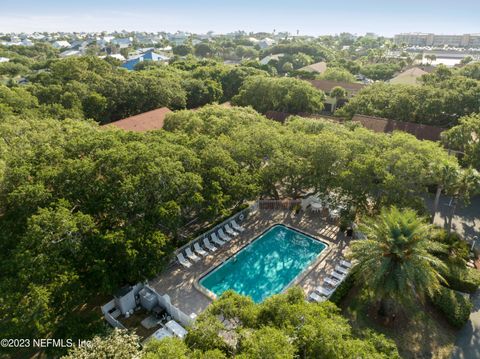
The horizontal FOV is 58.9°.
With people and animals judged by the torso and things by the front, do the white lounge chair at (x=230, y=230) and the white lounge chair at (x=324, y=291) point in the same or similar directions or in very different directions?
very different directions

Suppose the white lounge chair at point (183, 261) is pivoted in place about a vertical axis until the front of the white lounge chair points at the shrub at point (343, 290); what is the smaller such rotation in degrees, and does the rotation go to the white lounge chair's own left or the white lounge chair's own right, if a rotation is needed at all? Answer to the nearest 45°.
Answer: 0° — it already faces it

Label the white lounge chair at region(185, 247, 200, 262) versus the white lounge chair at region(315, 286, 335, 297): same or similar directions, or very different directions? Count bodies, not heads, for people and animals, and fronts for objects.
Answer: very different directions

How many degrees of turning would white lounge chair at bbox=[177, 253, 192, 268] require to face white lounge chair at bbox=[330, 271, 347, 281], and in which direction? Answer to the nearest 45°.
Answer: approximately 45° to its left

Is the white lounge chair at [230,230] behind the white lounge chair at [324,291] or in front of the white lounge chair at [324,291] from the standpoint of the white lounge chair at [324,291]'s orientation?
in front

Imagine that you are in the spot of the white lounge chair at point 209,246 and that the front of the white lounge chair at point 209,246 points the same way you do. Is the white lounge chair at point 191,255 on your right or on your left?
on your right

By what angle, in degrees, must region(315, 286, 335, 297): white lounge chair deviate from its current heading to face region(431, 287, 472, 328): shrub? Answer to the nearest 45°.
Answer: approximately 135° to its right

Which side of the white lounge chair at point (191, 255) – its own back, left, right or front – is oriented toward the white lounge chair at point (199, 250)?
left

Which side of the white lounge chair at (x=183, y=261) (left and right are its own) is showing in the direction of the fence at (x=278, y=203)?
left

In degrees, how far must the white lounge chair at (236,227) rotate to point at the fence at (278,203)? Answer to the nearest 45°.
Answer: approximately 90° to its left

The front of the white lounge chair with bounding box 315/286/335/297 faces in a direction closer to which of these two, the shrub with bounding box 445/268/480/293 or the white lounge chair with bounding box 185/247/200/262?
the white lounge chair

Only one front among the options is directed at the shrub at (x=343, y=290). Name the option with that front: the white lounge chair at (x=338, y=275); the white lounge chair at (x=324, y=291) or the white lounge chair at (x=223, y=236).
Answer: the white lounge chair at (x=223, y=236)

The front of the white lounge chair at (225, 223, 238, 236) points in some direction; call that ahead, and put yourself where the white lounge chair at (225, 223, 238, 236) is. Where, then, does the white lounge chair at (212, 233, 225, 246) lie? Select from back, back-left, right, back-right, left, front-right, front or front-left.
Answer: right

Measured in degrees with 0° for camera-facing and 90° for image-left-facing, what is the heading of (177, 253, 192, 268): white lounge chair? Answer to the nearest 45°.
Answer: approximately 315°
